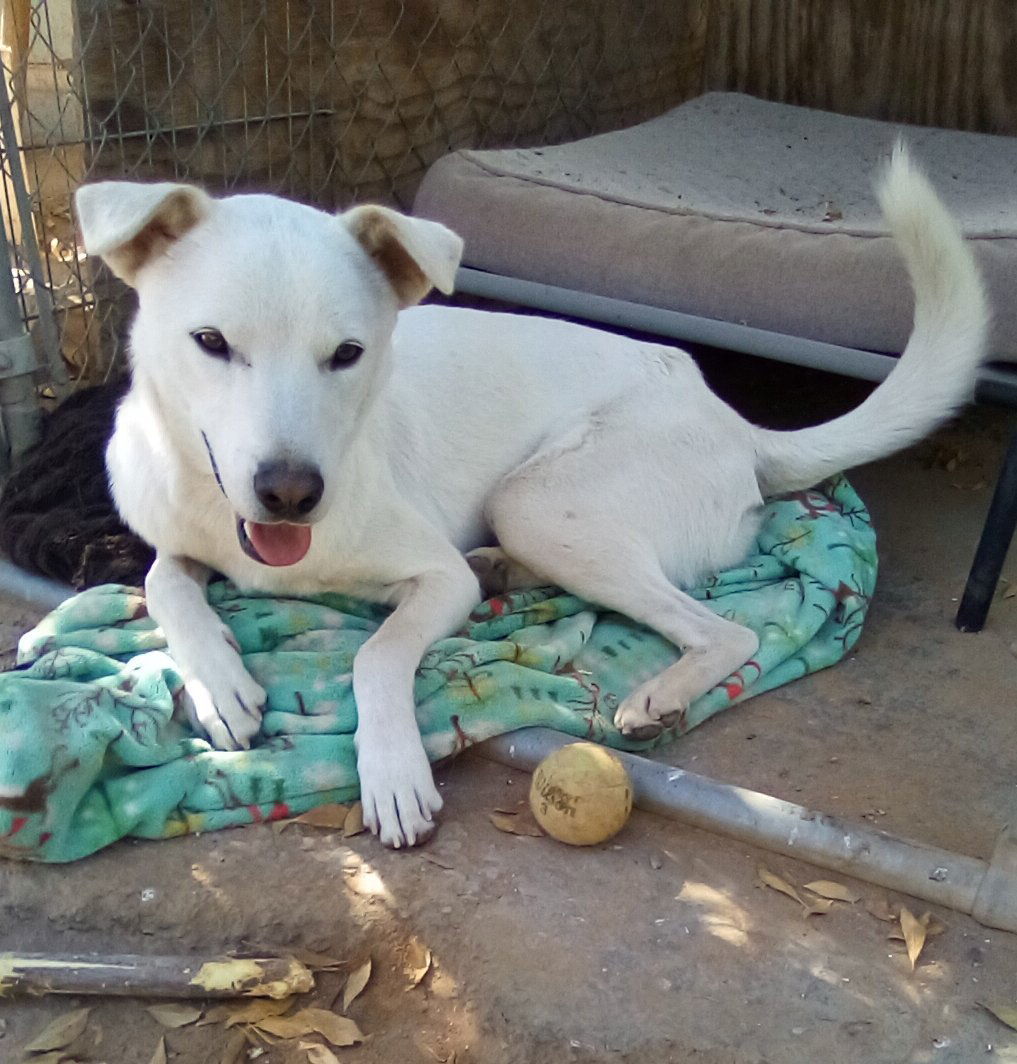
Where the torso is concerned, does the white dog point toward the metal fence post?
no

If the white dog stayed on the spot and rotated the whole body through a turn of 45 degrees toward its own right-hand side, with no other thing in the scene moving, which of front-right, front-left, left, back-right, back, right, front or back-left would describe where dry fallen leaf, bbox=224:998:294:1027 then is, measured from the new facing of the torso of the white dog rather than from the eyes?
left

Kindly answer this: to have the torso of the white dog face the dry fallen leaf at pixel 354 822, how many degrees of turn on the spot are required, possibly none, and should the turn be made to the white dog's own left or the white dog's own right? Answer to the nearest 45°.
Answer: approximately 45° to the white dog's own left

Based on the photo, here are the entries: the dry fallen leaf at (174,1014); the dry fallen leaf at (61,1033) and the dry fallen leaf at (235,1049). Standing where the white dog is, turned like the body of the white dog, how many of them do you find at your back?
0

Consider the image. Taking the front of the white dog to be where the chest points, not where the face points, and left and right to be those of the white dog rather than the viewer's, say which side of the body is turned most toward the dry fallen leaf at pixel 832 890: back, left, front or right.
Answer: left

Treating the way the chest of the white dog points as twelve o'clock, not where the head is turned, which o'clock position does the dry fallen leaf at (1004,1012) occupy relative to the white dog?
The dry fallen leaf is roughly at 9 o'clock from the white dog.

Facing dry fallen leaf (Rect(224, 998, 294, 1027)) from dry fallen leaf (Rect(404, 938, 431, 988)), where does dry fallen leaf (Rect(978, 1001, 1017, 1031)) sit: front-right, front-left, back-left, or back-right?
back-left

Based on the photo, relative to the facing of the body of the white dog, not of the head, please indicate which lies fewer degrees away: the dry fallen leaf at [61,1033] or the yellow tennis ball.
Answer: the dry fallen leaf

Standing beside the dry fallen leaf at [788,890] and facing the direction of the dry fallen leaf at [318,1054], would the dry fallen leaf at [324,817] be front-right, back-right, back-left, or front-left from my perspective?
front-right

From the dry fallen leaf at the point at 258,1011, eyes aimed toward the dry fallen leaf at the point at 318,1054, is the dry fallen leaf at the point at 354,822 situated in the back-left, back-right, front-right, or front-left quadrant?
back-left

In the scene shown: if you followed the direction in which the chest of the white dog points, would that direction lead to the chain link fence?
no

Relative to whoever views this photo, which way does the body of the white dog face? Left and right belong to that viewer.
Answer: facing the viewer and to the left of the viewer

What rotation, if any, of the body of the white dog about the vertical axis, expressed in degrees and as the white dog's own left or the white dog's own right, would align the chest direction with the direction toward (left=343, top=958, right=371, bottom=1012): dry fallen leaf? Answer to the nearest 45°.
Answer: approximately 45° to the white dog's own left

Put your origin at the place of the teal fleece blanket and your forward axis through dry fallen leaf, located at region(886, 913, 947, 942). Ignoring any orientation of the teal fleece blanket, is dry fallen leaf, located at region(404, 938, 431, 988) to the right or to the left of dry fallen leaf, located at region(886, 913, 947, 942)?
right
